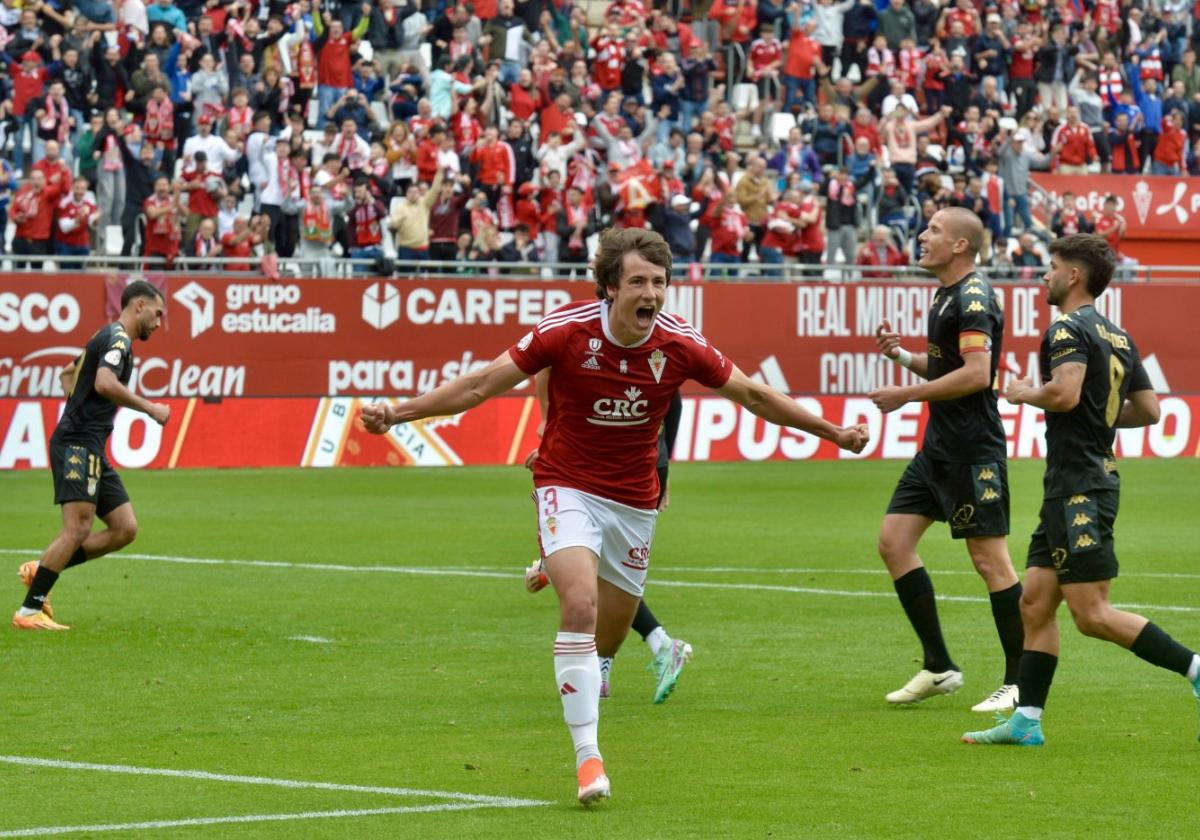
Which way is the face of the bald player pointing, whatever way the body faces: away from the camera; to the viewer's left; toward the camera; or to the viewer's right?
to the viewer's left

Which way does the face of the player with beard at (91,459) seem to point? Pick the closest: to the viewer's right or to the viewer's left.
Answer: to the viewer's right

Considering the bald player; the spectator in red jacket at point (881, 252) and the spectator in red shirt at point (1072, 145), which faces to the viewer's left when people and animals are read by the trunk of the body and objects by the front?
the bald player

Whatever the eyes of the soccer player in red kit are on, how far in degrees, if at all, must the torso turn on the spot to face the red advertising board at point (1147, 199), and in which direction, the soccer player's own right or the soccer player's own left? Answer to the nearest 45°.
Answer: approximately 180°

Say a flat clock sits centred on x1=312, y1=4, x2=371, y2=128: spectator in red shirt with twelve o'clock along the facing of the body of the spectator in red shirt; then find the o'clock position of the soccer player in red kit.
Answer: The soccer player in red kit is roughly at 12 o'clock from the spectator in red shirt.

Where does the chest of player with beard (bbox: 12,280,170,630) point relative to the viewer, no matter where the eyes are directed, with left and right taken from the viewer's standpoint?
facing to the right of the viewer
